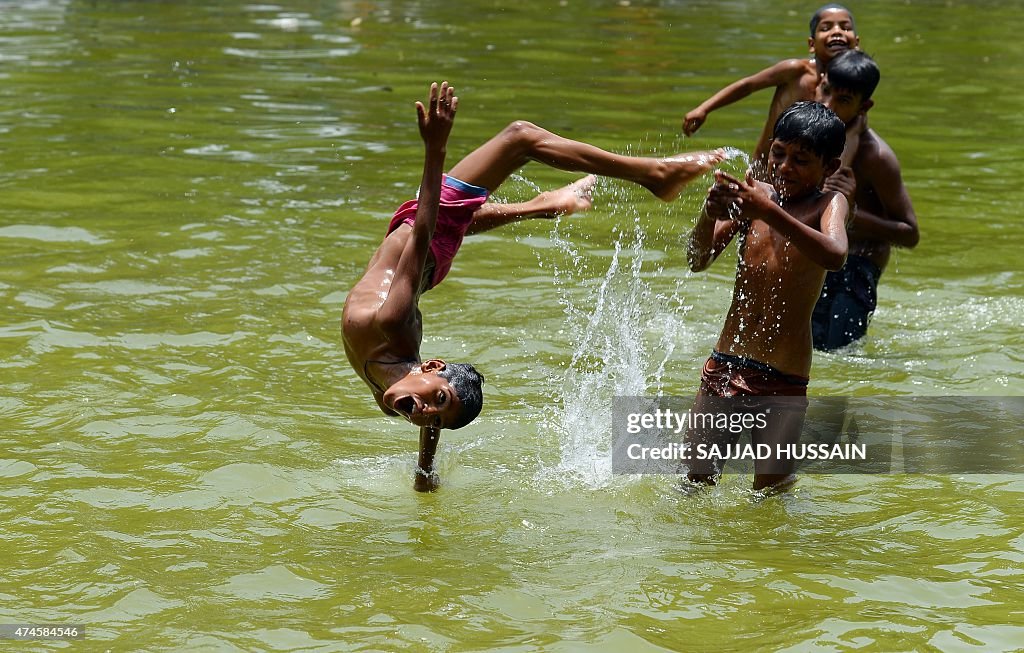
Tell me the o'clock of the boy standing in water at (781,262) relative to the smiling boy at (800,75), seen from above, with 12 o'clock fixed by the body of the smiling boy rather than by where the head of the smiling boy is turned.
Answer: The boy standing in water is roughly at 12 o'clock from the smiling boy.

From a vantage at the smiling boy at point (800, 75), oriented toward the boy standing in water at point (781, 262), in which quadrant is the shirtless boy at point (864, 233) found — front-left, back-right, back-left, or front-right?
front-left

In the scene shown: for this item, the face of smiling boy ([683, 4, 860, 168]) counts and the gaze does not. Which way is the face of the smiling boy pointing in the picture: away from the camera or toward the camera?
toward the camera

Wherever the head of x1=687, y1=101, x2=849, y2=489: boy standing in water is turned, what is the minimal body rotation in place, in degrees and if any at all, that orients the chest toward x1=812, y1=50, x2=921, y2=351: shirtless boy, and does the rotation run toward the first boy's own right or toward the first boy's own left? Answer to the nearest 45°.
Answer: approximately 135° to the first boy's own right

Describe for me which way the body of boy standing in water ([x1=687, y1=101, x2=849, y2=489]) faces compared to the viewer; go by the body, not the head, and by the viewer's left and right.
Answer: facing the viewer and to the left of the viewer

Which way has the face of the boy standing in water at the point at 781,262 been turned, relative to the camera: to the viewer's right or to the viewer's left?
to the viewer's left

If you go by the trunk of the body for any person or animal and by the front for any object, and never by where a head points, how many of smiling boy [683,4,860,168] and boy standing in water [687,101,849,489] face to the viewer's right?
0

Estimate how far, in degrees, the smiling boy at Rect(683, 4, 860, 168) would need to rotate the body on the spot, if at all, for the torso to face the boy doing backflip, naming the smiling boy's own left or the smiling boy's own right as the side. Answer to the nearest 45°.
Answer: approximately 45° to the smiling boy's own right

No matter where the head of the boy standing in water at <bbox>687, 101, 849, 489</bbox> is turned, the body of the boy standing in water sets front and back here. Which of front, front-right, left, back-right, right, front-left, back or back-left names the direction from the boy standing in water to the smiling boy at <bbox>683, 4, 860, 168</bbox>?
back-right
